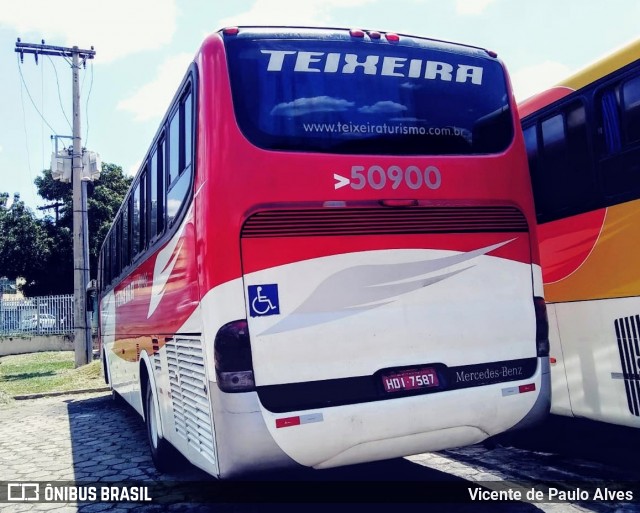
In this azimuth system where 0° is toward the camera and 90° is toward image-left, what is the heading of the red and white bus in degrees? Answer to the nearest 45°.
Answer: approximately 135°

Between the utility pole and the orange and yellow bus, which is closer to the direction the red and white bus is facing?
the utility pole

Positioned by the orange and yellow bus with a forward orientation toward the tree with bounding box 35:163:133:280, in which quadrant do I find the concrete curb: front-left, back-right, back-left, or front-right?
front-left

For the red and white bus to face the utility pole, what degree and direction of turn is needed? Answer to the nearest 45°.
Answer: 0° — it already faces it

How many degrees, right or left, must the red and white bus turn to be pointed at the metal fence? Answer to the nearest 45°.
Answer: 0° — it already faces it

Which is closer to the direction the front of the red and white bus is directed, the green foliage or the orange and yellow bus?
the green foliage

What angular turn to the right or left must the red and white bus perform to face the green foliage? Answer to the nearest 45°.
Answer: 0° — it already faces it

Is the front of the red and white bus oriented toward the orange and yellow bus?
no

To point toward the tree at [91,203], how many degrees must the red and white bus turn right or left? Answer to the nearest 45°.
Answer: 0° — it already faces it

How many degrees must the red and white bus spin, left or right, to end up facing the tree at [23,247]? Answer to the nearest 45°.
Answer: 0° — it already faces it

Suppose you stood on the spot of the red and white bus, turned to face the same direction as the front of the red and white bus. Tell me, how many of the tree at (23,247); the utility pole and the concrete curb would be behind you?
0

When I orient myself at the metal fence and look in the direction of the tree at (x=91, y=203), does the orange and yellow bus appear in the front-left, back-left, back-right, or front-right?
back-right
